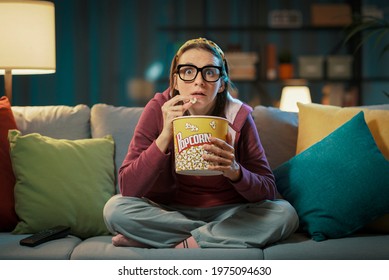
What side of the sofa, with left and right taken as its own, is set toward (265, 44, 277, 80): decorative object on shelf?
back

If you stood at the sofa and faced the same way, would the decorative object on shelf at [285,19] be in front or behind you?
behind

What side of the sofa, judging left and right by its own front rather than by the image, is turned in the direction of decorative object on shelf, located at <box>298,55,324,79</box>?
back

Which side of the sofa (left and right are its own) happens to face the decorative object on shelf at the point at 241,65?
back

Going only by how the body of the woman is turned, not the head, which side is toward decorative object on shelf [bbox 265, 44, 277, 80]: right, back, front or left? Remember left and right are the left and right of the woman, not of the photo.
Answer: back

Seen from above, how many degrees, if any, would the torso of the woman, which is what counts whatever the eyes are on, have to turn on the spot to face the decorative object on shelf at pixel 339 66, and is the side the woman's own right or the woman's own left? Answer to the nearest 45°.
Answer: approximately 180°

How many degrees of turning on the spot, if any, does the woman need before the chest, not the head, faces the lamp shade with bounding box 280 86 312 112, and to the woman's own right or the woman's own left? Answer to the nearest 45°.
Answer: approximately 180°

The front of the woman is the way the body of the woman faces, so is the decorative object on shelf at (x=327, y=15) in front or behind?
behind

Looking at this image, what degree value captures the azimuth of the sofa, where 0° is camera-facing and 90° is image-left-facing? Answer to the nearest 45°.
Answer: approximately 0°

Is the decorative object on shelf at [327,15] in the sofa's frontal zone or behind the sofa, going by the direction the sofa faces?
behind
